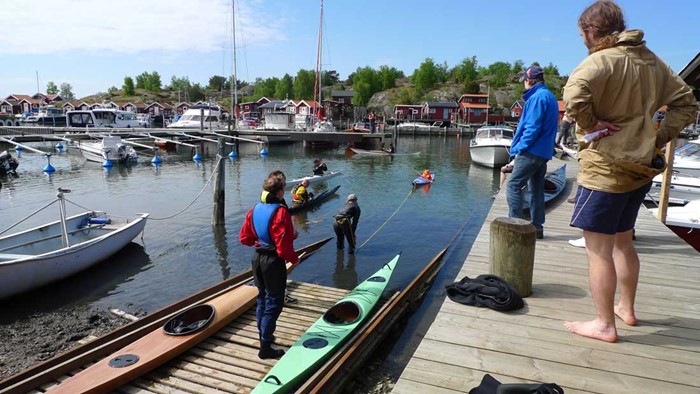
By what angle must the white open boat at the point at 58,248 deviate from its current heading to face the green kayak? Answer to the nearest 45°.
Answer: approximately 90° to its right

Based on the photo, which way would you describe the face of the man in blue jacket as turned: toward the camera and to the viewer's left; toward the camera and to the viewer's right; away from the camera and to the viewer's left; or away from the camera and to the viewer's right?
away from the camera and to the viewer's left

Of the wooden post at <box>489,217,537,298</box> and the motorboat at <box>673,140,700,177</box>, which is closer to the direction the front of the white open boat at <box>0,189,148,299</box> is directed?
the motorboat

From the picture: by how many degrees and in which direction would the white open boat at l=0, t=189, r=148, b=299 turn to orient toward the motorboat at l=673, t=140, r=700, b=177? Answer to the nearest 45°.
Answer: approximately 45° to its right

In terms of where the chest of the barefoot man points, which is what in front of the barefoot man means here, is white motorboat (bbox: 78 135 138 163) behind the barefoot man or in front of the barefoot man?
in front

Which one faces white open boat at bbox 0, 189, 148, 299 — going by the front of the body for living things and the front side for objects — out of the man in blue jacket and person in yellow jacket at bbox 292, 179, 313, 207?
the man in blue jacket

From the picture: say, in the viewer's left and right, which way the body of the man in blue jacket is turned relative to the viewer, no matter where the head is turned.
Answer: facing to the left of the viewer

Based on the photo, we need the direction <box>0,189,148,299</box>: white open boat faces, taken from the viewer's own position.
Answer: facing away from the viewer and to the right of the viewer

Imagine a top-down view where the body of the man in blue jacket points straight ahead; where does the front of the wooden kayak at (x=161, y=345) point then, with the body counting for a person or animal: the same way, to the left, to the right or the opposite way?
to the right

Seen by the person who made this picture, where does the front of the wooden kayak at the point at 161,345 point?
facing away from the viewer and to the right of the viewer

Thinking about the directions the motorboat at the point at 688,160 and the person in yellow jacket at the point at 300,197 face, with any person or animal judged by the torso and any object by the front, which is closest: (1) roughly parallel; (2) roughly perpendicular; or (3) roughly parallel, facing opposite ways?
roughly perpendicular

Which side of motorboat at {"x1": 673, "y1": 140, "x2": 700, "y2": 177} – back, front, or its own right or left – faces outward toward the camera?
left

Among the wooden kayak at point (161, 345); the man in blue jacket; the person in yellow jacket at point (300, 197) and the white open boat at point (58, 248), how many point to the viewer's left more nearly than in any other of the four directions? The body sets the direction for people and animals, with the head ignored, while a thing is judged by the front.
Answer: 1

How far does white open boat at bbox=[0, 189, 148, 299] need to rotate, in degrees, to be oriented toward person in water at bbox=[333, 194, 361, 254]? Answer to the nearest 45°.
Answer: approximately 45° to its right

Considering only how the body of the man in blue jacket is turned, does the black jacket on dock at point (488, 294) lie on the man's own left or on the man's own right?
on the man's own left
